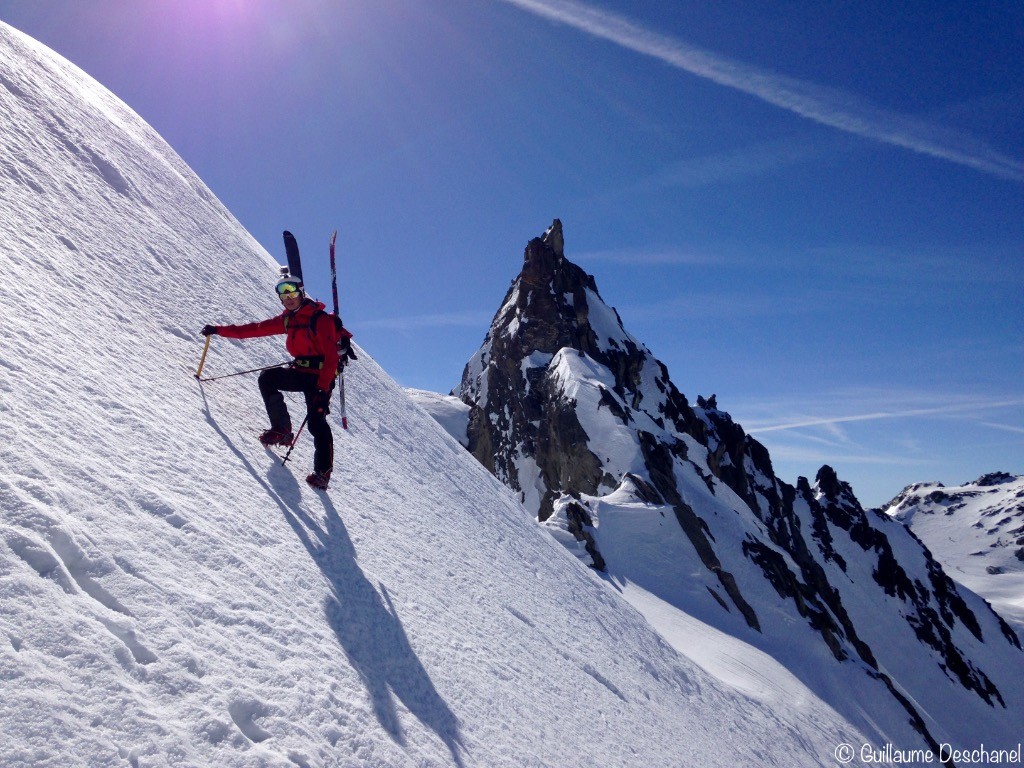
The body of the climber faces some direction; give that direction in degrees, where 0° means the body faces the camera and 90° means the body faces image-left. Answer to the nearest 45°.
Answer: approximately 45°
